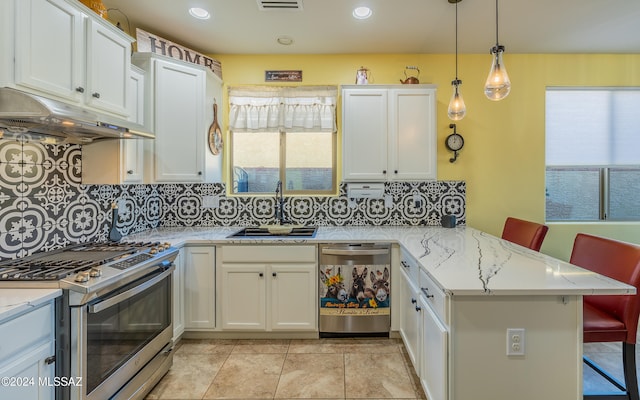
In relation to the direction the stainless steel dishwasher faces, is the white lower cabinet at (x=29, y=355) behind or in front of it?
in front

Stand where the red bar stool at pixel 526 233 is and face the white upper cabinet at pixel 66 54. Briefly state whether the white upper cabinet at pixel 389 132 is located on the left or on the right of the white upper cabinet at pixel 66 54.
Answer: right

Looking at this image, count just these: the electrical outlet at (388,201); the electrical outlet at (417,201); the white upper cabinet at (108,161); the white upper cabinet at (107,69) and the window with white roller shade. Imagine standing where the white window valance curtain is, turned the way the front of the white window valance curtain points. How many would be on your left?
3

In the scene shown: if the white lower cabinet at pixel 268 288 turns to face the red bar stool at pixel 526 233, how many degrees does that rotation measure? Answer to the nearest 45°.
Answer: approximately 90° to its left

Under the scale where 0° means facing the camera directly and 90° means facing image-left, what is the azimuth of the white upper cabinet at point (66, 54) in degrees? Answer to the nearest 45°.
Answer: approximately 315°

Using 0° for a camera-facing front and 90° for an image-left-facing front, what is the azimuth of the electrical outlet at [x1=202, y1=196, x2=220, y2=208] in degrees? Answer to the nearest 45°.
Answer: approximately 0°

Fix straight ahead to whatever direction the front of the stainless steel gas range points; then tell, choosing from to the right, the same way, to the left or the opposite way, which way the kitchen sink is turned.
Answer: to the right

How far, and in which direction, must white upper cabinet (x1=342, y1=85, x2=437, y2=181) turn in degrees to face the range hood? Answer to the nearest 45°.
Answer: approximately 45° to its right

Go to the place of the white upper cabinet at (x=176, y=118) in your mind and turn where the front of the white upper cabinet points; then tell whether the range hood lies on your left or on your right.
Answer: on your right

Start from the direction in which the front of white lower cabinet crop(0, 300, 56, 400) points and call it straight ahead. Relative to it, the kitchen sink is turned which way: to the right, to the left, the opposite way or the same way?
to the right

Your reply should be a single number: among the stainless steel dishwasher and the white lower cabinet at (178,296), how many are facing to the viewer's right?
1

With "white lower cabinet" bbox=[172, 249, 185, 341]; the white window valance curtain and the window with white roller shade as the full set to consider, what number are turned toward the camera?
2
